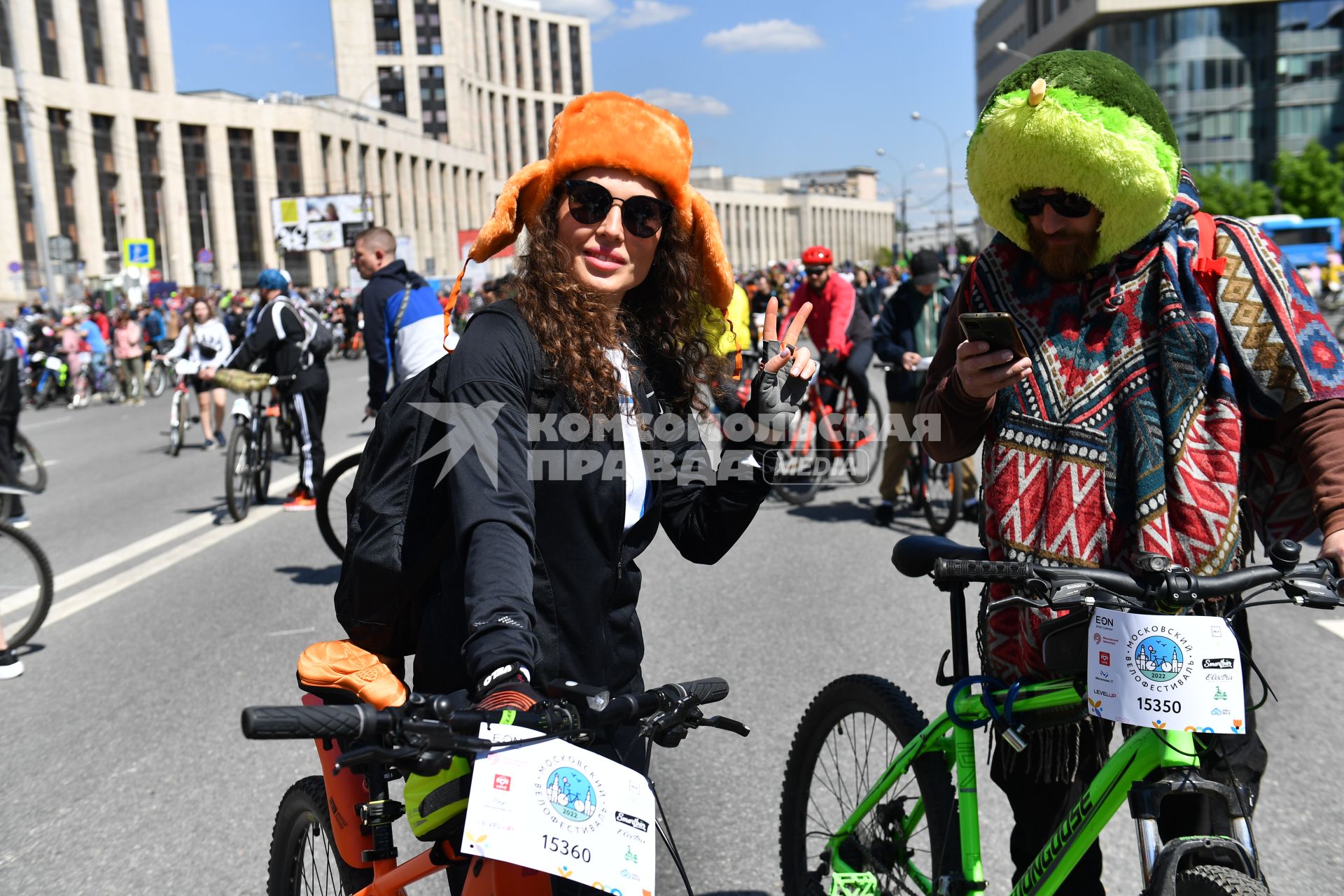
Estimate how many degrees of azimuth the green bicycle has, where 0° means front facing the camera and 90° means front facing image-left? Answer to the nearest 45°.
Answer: approximately 315°

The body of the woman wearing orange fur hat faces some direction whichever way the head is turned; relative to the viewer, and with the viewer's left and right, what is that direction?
facing the viewer and to the right of the viewer

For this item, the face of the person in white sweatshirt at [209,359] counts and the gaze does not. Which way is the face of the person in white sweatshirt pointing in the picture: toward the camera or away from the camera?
toward the camera

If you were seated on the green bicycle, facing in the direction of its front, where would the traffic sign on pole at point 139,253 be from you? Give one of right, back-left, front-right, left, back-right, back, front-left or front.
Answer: back

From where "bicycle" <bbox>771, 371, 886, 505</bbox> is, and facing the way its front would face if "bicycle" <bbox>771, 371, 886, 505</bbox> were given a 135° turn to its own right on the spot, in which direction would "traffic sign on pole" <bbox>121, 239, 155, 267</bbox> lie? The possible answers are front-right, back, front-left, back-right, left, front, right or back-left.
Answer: front-left

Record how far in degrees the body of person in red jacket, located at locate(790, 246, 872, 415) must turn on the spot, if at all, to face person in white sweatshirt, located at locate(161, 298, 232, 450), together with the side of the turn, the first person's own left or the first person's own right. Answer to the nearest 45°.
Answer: approximately 90° to the first person's own right

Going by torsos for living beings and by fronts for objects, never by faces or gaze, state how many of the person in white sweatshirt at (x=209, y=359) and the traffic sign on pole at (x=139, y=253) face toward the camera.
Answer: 2

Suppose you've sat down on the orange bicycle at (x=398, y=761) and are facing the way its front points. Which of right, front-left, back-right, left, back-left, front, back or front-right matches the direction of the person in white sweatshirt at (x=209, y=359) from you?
back-left

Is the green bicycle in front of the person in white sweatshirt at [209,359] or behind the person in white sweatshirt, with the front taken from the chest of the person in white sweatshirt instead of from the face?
in front

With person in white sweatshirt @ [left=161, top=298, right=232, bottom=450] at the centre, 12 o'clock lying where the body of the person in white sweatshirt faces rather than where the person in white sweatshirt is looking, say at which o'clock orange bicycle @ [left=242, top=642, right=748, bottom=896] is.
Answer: The orange bicycle is roughly at 12 o'clock from the person in white sweatshirt.

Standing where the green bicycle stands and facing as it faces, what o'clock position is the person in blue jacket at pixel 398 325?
The person in blue jacket is roughly at 6 o'clock from the green bicycle.

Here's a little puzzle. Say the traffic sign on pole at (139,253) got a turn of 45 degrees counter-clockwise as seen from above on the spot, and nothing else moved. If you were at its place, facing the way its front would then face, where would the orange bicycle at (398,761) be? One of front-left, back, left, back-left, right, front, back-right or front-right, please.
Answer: front-right

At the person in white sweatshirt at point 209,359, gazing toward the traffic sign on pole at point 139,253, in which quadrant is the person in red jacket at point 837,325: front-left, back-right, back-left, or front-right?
back-right

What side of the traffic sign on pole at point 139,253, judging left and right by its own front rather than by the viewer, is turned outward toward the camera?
front

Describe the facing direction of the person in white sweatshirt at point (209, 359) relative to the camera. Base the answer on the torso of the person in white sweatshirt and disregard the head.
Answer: toward the camera
